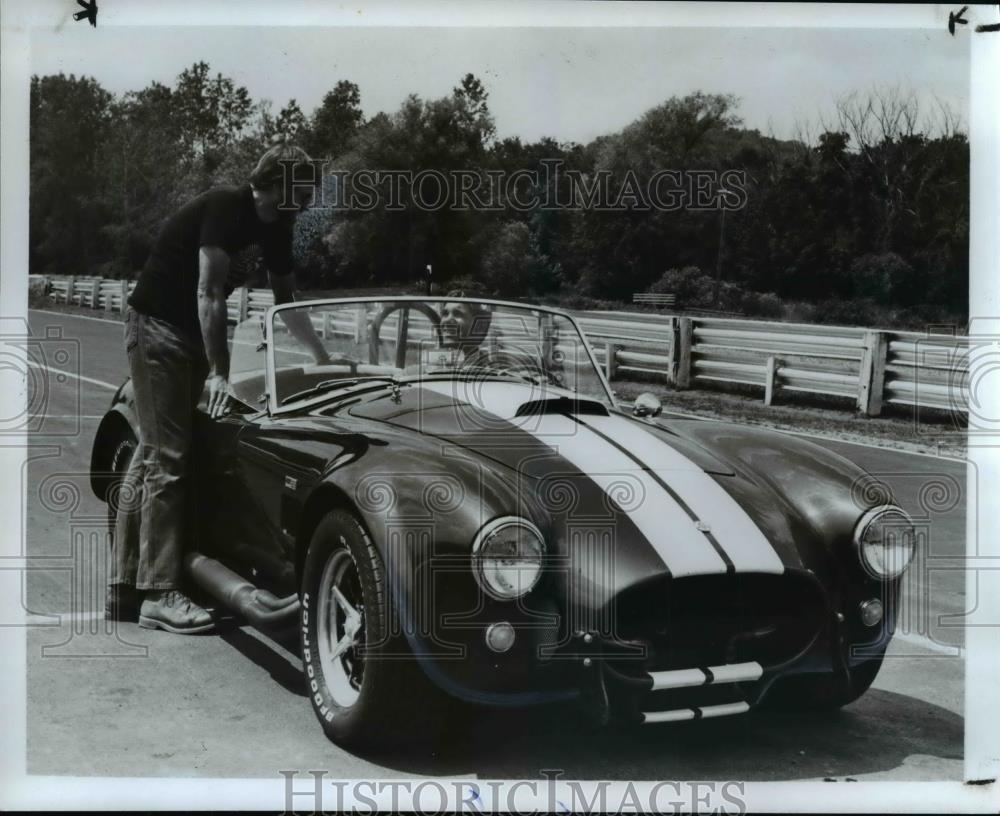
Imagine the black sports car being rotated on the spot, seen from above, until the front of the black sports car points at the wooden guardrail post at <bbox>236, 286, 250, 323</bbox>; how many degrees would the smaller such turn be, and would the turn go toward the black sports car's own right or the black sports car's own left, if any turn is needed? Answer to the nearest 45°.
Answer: approximately 180°

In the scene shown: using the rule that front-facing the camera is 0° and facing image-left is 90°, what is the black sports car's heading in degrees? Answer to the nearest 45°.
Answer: approximately 315°

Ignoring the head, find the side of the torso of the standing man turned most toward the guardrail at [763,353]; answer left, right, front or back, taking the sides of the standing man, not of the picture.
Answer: front

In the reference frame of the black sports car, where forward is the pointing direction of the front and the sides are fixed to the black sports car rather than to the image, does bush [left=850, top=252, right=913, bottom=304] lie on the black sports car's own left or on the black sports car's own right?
on the black sports car's own left

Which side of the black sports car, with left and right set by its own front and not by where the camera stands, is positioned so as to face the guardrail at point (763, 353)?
left

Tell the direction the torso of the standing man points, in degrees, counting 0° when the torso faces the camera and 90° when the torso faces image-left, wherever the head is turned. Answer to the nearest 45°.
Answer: approximately 270°

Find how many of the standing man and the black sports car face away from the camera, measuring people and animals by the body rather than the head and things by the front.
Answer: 0
